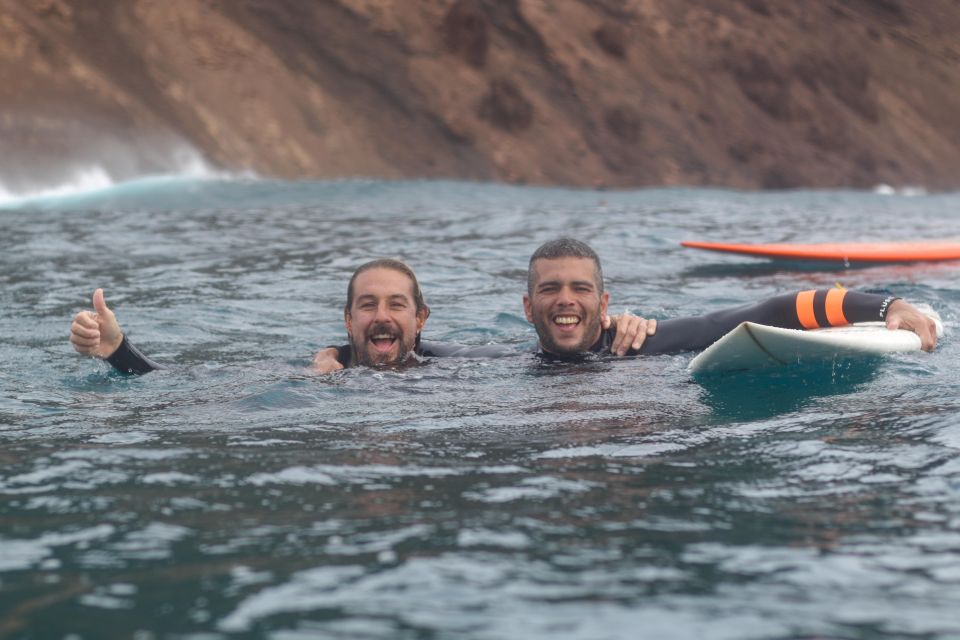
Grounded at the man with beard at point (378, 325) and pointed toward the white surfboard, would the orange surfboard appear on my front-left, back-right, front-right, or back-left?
front-left

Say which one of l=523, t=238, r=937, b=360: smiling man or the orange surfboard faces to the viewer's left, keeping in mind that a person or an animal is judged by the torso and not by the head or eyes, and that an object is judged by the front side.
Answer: the orange surfboard

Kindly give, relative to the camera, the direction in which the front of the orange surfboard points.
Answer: facing to the left of the viewer

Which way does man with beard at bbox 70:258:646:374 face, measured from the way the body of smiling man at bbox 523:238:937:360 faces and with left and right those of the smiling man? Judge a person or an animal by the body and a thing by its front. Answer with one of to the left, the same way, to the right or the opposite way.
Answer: the same way

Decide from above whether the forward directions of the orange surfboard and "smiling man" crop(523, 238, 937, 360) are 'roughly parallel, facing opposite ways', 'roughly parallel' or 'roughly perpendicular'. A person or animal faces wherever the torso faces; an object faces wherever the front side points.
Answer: roughly perpendicular

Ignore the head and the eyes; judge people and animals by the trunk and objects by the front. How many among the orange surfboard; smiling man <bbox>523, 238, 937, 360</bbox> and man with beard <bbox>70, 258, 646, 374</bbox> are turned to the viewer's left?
1

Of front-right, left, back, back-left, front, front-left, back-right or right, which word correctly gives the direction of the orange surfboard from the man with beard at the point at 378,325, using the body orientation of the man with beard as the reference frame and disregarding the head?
back-left

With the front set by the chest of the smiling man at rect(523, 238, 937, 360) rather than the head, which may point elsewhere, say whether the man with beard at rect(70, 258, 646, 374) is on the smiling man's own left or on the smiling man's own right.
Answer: on the smiling man's own right

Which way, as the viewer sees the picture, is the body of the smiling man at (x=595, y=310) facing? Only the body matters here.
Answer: toward the camera

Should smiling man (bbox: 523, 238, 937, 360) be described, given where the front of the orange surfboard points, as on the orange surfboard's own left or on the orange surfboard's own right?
on the orange surfboard's own left

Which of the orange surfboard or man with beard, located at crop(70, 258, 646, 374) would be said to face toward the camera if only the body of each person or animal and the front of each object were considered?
the man with beard

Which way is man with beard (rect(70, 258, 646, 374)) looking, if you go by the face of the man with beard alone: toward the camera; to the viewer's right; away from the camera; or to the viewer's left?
toward the camera

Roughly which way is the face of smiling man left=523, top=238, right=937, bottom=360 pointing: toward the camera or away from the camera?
toward the camera

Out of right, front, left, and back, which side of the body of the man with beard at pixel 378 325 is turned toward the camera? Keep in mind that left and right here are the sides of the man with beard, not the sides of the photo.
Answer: front

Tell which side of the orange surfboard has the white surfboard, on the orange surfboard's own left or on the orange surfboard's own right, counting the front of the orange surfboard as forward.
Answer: on the orange surfboard's own left
